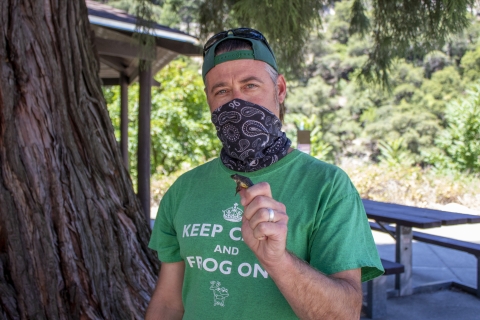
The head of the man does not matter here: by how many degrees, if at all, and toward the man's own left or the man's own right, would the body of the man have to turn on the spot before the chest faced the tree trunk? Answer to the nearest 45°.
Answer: approximately 90° to the man's own right

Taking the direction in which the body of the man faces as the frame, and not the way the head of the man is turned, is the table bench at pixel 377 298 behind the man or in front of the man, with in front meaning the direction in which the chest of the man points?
behind

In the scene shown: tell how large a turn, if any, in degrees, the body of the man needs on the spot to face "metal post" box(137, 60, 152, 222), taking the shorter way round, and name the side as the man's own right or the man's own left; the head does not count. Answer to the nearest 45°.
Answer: approximately 135° to the man's own right

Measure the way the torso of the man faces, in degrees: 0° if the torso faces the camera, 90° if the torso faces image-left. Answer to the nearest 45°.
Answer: approximately 45°

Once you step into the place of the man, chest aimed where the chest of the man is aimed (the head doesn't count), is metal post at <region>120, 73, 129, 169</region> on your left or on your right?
on your right
